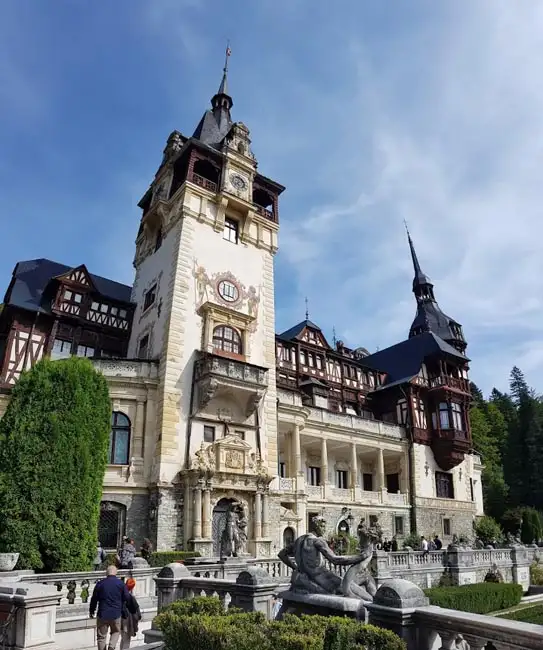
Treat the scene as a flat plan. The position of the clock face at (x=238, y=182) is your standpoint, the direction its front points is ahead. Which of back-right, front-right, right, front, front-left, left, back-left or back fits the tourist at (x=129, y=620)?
front-right

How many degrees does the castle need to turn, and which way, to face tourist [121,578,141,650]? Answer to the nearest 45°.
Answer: approximately 45° to its right

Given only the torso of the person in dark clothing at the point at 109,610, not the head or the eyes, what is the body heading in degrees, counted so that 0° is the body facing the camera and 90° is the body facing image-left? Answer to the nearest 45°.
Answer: approximately 180°

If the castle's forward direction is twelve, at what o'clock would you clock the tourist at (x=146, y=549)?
The tourist is roughly at 2 o'clock from the castle.

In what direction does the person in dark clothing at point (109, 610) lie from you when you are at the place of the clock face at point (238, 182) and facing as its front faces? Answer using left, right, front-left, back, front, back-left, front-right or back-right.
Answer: front-right

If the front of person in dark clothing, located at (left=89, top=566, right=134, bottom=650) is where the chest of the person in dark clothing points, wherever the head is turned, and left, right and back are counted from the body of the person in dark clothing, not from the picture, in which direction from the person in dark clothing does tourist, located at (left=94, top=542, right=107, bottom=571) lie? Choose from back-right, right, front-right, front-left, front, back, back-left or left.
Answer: front

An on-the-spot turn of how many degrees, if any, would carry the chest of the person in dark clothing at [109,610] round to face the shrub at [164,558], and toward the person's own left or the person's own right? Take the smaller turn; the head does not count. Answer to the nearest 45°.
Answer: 0° — they already face it

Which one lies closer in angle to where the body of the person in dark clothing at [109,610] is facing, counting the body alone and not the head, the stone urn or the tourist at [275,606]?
the stone urn

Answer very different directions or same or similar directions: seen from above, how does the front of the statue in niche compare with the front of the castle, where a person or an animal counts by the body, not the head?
same or similar directions

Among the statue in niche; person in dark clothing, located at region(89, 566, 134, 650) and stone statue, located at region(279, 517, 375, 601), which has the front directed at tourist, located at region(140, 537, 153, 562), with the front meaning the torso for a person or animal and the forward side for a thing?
the person in dark clothing

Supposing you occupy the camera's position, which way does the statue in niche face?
facing the viewer and to the right of the viewer

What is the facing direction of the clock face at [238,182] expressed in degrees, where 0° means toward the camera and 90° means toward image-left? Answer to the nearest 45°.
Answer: approximately 315°
